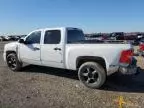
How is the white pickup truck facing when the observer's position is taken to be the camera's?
facing away from the viewer and to the left of the viewer
